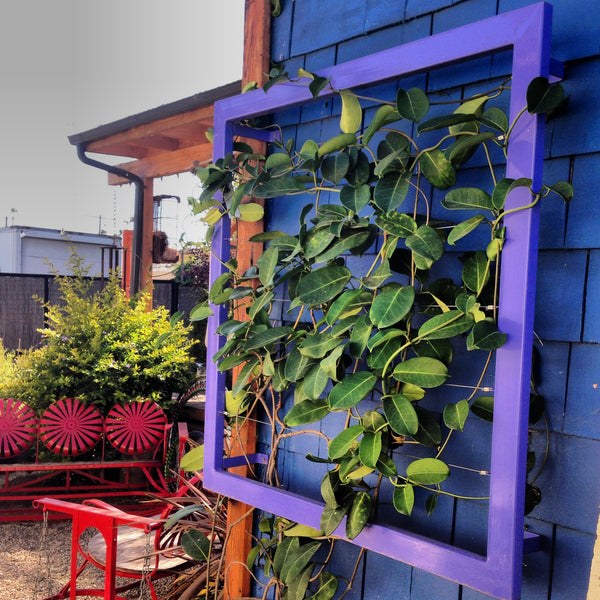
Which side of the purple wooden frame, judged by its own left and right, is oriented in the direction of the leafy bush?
right

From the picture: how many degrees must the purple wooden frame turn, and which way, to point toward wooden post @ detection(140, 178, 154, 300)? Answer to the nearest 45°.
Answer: approximately 90° to its right

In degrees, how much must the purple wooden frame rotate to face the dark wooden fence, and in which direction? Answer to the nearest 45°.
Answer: approximately 90° to its right

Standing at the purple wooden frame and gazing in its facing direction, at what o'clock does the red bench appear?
The red bench is roughly at 3 o'clock from the purple wooden frame.

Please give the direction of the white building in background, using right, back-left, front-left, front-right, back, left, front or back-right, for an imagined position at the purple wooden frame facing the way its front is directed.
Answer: right

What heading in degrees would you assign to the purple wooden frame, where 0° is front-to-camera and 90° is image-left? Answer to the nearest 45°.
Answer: approximately 45°

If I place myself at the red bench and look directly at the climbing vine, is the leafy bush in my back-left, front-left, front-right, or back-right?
back-left

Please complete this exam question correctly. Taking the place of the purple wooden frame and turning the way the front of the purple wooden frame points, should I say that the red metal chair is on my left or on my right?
on my right

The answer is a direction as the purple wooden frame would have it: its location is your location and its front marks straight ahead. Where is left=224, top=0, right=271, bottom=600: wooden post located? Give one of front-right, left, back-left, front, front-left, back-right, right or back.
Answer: right
